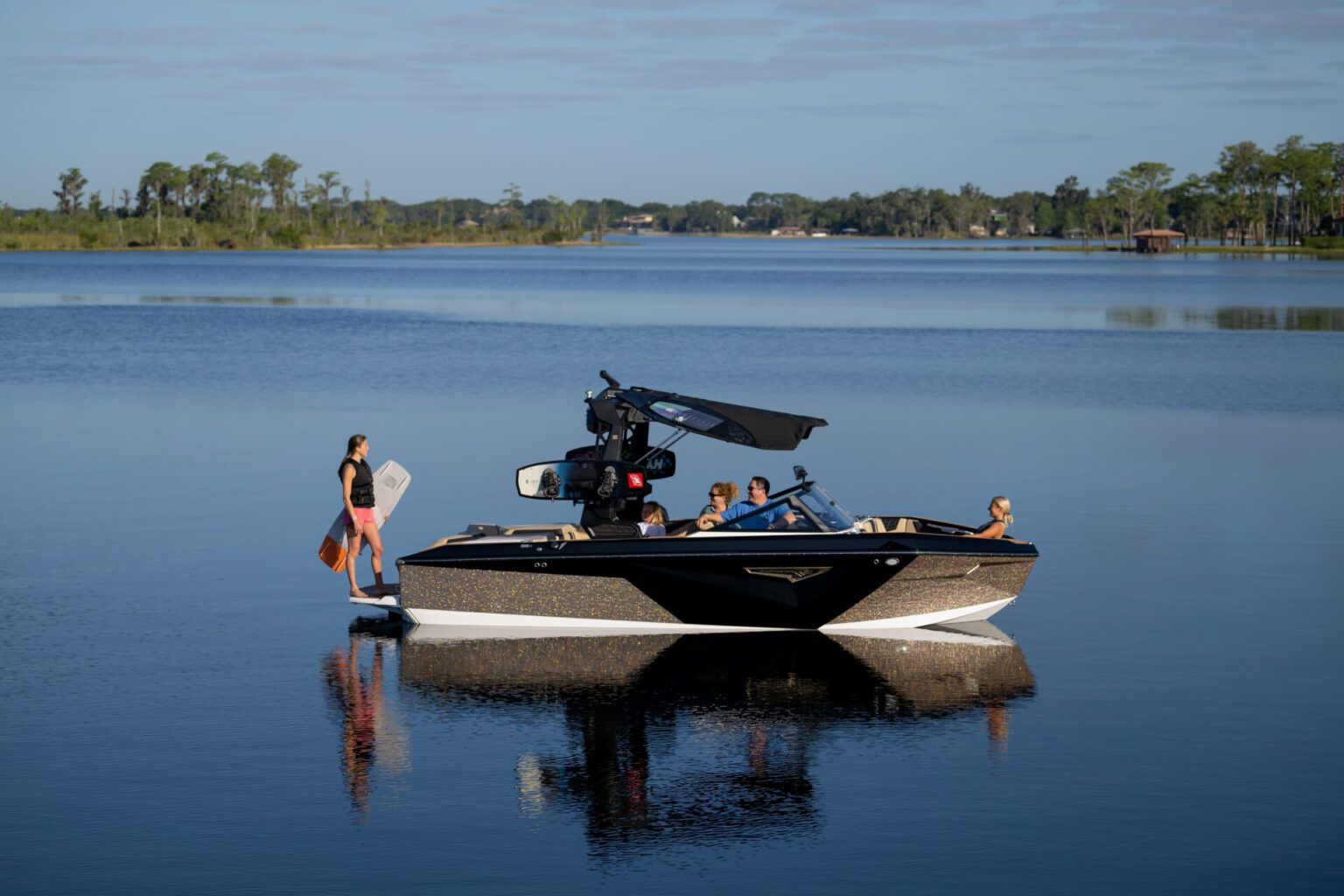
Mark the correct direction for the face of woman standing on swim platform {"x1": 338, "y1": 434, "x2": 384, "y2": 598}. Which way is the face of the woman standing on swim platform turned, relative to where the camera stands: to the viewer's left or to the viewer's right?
to the viewer's right

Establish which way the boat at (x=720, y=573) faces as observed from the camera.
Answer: facing to the right of the viewer
